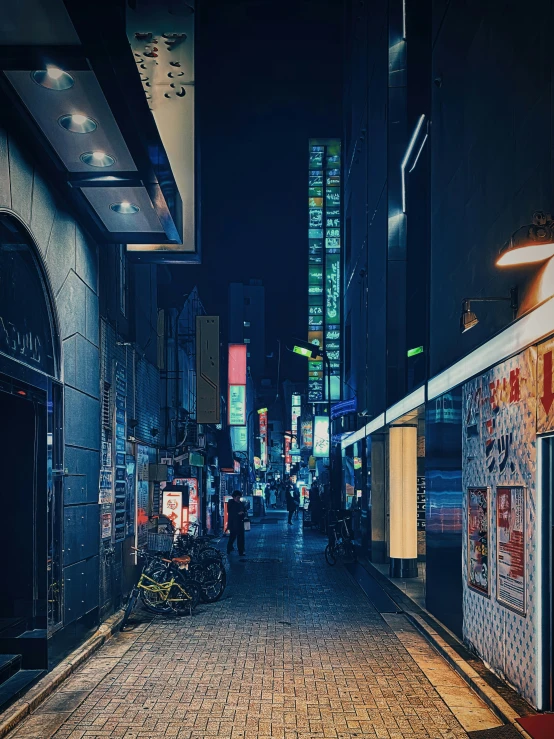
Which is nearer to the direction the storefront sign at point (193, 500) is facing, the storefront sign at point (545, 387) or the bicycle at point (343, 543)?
the storefront sign

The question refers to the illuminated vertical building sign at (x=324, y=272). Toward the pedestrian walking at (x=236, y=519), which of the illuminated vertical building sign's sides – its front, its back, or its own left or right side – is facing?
front

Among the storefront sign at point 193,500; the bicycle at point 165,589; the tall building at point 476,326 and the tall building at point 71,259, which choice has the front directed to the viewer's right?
the tall building at point 71,259

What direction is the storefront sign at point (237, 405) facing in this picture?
toward the camera

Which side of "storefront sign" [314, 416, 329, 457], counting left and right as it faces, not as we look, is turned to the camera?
front

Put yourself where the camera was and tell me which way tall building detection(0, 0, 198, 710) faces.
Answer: facing to the right of the viewer

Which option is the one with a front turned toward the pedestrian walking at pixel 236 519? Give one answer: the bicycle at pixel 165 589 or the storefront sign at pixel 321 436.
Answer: the storefront sign

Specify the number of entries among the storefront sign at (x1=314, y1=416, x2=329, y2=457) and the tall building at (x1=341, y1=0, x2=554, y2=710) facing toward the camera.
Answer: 1

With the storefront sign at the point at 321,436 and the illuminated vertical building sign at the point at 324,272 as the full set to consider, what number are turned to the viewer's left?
0

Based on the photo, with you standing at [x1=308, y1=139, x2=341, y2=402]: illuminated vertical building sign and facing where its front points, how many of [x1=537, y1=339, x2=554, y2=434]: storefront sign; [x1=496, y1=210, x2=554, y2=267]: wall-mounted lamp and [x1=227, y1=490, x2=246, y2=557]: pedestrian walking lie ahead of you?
3

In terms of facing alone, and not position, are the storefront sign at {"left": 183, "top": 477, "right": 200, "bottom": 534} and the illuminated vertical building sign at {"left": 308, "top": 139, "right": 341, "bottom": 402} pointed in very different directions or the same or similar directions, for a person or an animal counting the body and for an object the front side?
same or similar directions

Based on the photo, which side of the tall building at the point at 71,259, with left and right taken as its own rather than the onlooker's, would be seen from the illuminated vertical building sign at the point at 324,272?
left
